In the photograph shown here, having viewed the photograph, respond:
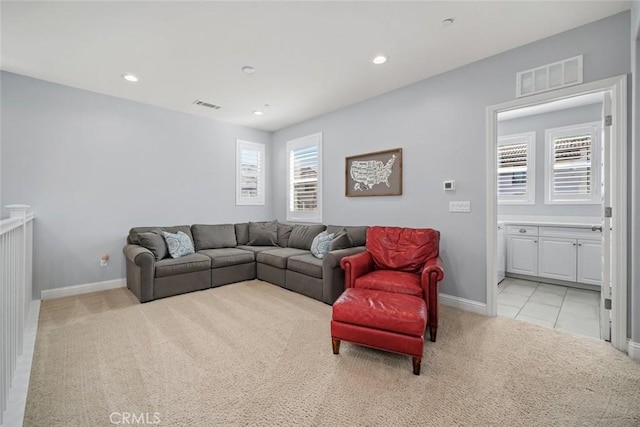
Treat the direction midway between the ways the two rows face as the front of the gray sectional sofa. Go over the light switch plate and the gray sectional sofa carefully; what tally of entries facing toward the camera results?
2

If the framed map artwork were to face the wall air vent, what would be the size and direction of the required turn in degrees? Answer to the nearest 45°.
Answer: approximately 90° to its left

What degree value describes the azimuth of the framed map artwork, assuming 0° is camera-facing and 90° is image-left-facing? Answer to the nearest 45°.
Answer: approximately 45°

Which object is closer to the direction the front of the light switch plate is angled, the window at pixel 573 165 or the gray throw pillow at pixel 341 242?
the gray throw pillow

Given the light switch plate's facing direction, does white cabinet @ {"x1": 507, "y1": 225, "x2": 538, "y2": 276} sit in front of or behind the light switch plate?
behind

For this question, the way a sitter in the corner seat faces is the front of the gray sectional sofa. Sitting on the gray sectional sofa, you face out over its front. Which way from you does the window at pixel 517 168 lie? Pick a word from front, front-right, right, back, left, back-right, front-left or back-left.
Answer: left

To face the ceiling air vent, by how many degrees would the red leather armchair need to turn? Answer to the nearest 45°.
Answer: approximately 45° to its right

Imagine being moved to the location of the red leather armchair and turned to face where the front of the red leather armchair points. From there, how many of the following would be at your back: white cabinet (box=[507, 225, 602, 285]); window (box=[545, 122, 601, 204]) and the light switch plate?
3

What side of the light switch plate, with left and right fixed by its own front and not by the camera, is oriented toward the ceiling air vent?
right

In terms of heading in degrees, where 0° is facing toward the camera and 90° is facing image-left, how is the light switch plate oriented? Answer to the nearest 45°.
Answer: approximately 0°
